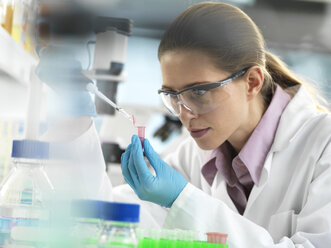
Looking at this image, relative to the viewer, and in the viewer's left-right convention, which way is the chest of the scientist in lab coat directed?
facing the viewer and to the left of the viewer

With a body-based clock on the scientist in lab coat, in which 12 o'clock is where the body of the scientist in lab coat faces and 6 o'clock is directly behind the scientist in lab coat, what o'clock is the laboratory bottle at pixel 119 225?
The laboratory bottle is roughly at 11 o'clock from the scientist in lab coat.

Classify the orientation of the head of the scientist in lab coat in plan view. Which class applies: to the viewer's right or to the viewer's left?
to the viewer's left

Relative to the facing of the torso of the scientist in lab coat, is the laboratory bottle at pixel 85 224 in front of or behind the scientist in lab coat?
in front
